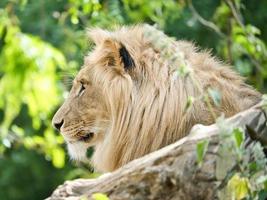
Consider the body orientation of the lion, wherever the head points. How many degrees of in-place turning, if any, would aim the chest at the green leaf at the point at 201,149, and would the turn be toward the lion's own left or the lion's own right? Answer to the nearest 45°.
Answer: approximately 90° to the lion's own left

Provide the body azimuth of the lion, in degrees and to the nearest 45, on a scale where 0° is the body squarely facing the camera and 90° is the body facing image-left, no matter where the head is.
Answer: approximately 90°

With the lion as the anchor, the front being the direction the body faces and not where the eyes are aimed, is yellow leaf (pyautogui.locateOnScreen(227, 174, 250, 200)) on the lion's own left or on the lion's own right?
on the lion's own left

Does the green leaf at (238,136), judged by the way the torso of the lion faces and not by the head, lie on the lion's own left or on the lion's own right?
on the lion's own left
